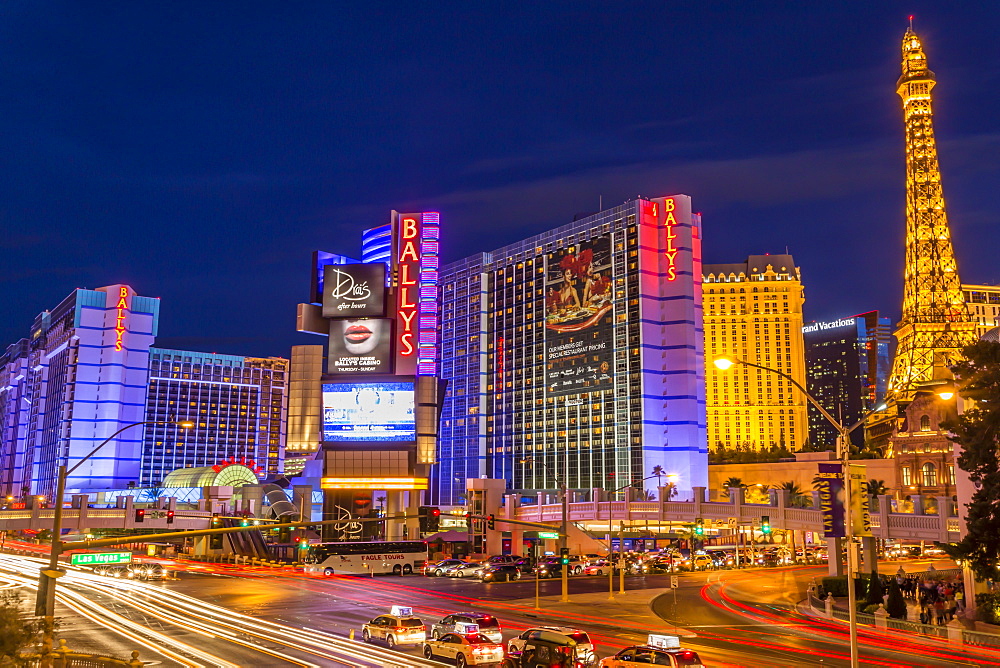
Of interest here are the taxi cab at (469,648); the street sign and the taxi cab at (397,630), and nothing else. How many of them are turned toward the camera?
1

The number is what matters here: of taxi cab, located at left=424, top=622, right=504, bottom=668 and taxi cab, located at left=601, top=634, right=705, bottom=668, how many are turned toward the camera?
0

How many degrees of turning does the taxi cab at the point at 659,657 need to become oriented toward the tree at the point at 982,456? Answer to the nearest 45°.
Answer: approximately 90° to its right

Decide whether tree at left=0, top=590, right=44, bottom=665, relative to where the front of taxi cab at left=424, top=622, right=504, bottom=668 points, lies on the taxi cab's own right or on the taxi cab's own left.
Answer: on the taxi cab's own left

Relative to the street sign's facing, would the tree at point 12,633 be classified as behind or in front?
in front

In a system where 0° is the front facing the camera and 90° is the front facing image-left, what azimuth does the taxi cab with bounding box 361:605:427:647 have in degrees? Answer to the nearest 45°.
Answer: approximately 135°

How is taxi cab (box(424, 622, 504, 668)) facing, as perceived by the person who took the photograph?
facing away from the viewer and to the left of the viewer

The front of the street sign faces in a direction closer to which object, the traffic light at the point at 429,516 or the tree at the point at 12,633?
the tree

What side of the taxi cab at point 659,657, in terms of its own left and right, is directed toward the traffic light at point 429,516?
front

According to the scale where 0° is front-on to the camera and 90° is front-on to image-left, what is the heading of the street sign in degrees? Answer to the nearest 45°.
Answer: approximately 0°

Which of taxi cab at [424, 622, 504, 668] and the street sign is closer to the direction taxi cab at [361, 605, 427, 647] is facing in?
the street sign

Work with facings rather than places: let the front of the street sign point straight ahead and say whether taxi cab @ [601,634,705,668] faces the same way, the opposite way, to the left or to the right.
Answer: the opposite way
